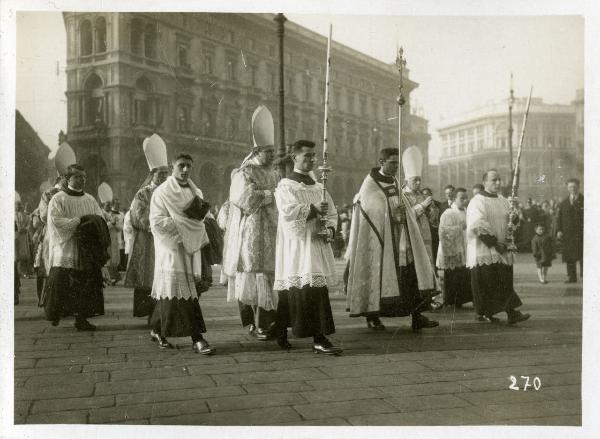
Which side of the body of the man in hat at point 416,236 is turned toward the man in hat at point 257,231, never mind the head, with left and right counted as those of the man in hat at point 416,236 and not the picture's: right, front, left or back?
right

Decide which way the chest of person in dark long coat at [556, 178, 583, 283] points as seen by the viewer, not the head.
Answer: toward the camera

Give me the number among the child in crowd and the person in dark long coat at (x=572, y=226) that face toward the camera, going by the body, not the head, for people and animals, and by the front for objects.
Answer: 2

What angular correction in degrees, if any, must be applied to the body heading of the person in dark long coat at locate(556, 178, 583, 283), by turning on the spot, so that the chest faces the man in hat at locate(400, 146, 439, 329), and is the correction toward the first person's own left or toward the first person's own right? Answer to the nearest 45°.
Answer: approximately 45° to the first person's own right

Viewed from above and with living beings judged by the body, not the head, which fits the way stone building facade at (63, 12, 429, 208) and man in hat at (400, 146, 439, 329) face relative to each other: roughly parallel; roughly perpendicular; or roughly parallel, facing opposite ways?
roughly parallel

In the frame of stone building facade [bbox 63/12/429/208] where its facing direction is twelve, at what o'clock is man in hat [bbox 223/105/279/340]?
The man in hat is roughly at 1 o'clock from the stone building facade.

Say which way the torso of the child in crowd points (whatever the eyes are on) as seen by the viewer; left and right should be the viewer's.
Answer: facing the viewer

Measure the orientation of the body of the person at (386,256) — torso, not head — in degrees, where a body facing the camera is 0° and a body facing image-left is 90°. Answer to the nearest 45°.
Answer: approximately 315°

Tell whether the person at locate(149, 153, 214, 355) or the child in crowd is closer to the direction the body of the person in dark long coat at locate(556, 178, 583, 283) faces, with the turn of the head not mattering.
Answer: the person

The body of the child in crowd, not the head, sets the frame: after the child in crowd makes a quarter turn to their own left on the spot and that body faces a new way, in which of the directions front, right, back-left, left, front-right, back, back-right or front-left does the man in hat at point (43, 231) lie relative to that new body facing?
back-right

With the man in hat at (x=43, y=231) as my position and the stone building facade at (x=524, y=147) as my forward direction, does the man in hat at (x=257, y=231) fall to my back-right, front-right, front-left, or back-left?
front-right
